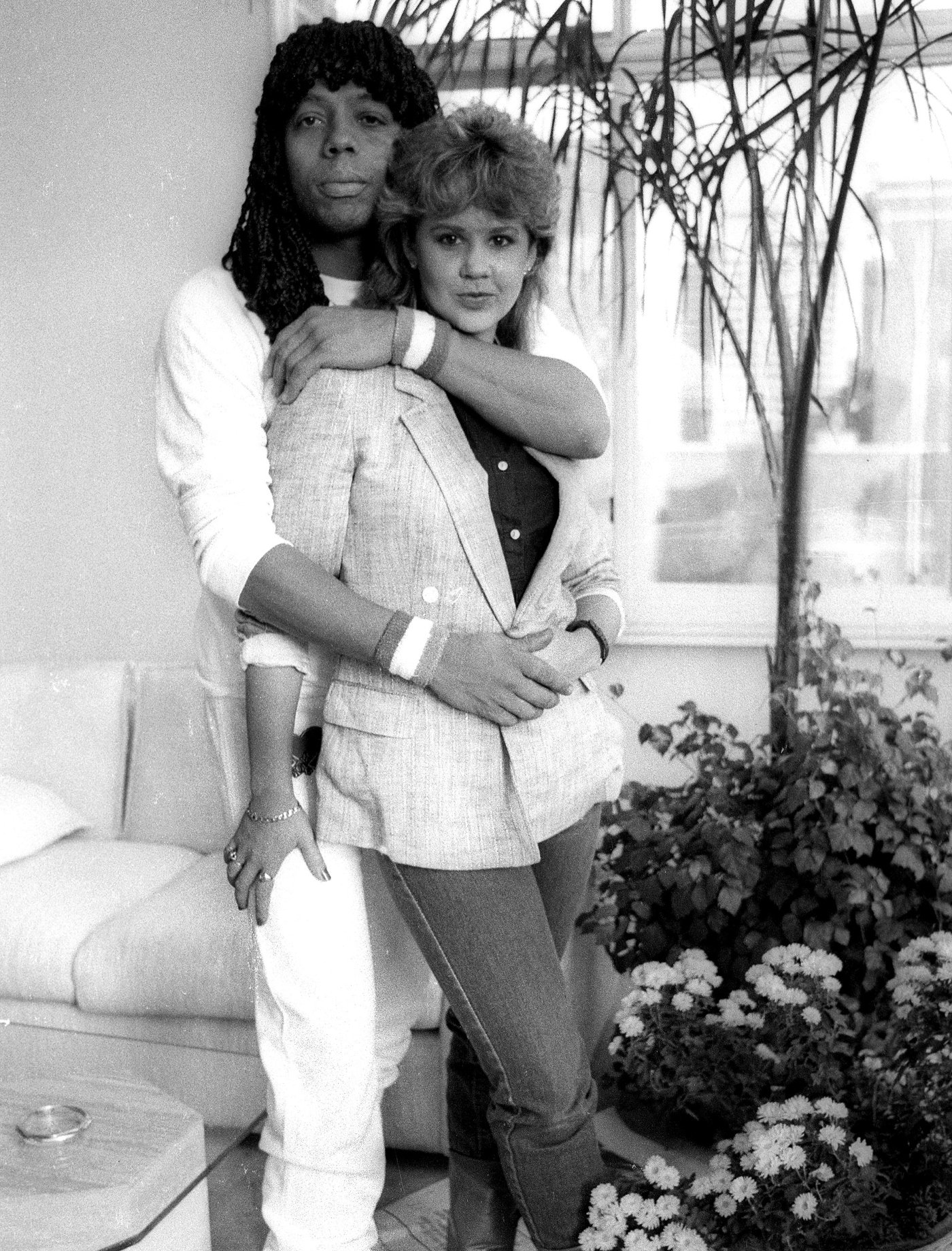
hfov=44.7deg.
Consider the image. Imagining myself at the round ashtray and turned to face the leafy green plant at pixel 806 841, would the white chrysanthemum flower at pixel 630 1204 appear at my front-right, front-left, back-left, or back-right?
front-right

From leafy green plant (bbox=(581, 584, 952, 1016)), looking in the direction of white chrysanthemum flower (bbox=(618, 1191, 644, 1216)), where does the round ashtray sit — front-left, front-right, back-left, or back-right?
front-right

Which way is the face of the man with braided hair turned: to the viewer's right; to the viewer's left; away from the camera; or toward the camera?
toward the camera

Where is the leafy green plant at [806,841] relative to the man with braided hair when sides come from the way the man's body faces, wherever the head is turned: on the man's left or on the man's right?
on the man's left

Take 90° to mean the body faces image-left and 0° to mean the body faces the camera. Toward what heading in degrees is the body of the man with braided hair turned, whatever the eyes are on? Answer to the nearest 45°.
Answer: approximately 0°

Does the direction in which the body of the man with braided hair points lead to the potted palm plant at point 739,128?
no

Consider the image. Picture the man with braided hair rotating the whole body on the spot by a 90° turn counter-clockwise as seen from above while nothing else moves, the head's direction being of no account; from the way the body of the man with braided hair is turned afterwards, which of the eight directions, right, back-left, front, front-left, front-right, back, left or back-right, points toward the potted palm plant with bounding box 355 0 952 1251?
front-left

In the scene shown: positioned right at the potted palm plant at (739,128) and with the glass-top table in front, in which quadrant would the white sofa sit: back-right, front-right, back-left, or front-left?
front-right

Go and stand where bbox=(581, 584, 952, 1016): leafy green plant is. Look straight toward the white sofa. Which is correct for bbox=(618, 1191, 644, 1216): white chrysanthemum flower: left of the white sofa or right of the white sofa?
left
